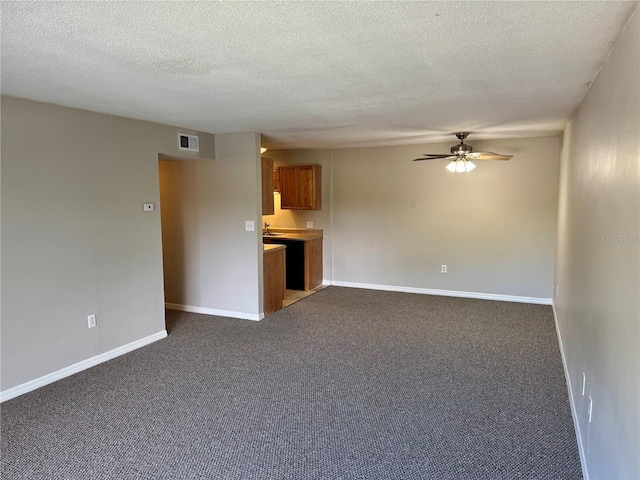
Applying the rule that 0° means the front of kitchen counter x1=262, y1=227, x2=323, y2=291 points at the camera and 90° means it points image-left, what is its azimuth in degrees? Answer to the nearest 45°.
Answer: approximately 45°

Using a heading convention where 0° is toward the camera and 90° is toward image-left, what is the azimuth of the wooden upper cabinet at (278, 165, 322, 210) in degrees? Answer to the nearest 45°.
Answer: approximately 45°

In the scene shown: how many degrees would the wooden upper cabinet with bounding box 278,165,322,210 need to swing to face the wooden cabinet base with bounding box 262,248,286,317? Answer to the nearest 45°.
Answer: approximately 45° to its left
